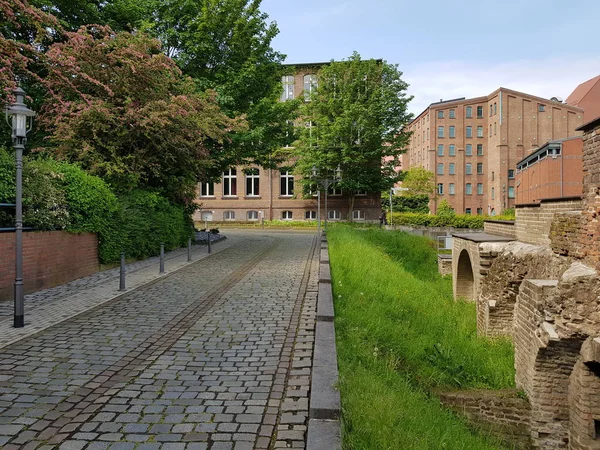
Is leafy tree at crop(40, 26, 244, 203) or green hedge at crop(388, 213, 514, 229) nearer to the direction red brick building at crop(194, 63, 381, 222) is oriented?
the leafy tree

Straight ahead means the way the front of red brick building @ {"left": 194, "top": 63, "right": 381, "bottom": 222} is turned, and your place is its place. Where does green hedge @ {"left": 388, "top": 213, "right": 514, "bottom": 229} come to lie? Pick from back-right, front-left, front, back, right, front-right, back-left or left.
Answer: left

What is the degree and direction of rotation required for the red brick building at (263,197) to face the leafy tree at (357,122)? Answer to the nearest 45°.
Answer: approximately 45° to its left

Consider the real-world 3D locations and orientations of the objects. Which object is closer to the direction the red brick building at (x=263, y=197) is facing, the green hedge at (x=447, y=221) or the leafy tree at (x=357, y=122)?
the leafy tree

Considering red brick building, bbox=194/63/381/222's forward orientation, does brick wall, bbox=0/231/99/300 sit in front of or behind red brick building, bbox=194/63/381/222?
in front

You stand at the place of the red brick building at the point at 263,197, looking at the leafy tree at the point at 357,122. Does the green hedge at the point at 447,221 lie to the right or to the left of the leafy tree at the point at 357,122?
left

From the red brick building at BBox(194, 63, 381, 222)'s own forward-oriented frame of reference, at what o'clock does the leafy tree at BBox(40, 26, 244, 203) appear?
The leafy tree is roughly at 12 o'clock from the red brick building.

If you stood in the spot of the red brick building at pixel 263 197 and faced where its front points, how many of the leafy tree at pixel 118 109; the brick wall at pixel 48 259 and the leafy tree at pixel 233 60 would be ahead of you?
3

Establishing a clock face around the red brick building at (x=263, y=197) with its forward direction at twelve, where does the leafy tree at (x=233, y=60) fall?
The leafy tree is roughly at 12 o'clock from the red brick building.

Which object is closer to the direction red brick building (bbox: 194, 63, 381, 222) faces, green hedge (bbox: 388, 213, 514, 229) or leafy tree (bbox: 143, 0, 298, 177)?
the leafy tree

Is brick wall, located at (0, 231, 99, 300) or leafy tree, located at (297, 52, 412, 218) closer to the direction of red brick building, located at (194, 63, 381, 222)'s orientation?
the brick wall

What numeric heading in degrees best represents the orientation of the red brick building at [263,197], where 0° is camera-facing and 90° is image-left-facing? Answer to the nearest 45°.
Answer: approximately 0°
